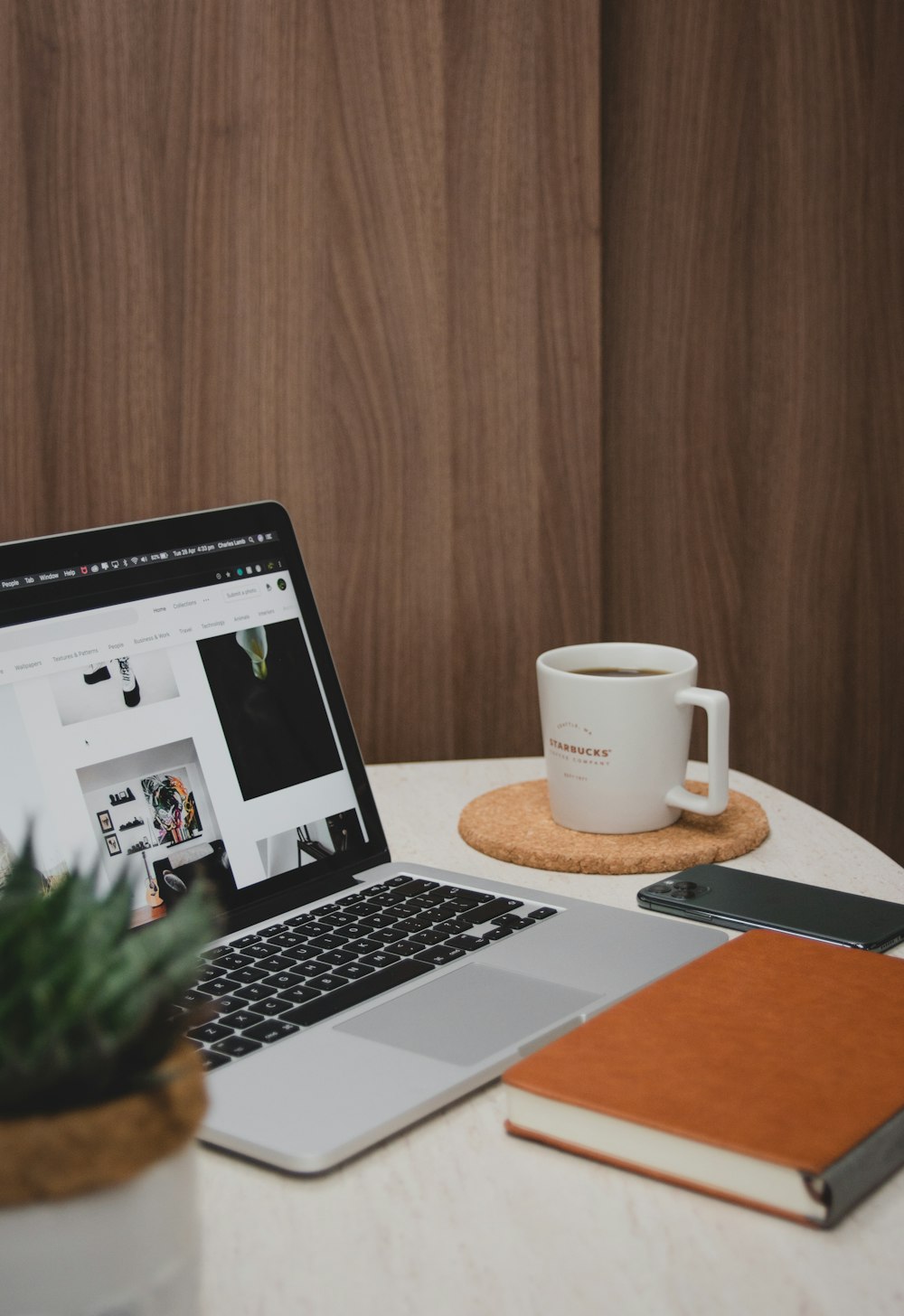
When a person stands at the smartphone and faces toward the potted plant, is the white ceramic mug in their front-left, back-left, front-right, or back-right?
back-right

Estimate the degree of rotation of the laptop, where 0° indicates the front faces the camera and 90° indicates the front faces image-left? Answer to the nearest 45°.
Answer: approximately 315°
